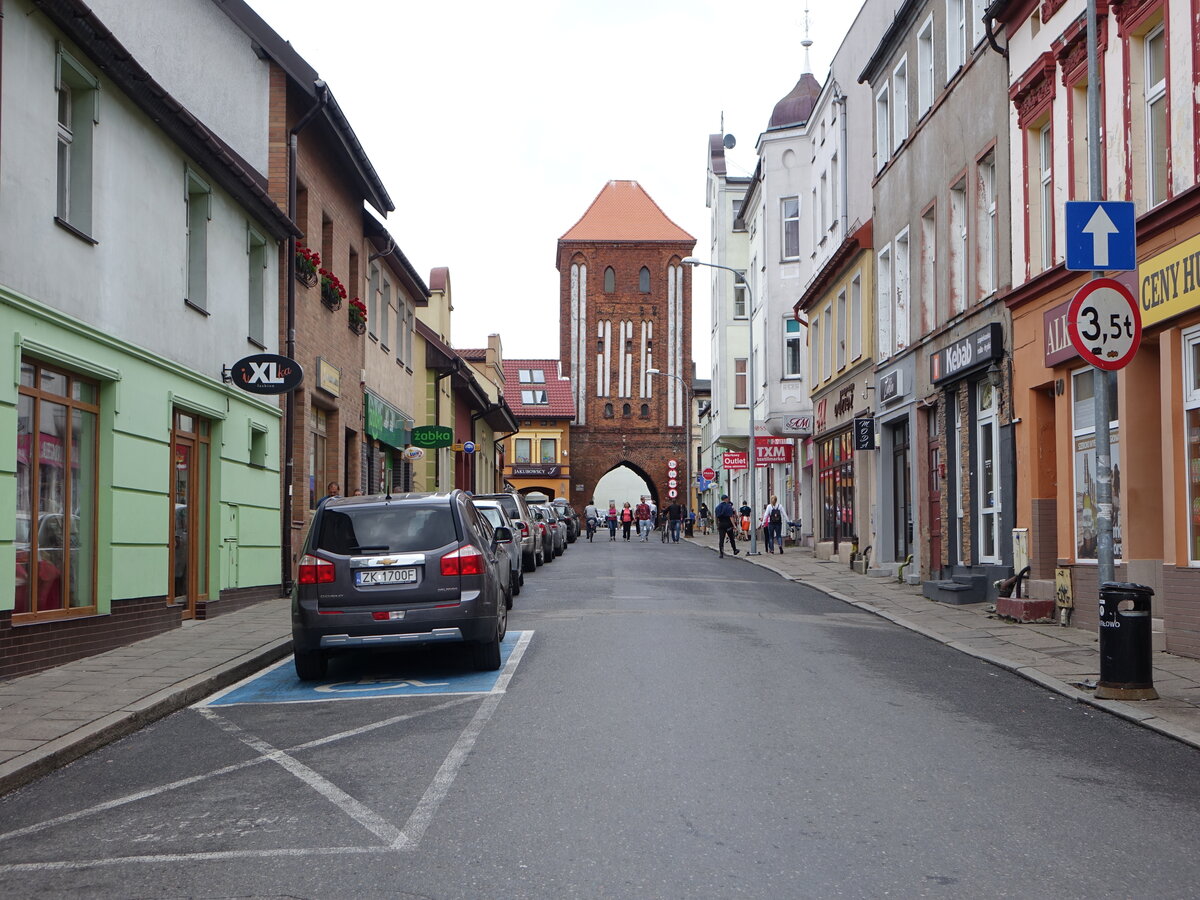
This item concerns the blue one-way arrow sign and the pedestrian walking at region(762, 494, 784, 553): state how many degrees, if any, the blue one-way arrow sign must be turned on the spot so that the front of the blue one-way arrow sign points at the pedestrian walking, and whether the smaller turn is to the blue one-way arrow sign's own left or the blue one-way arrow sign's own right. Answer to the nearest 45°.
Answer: approximately 180°

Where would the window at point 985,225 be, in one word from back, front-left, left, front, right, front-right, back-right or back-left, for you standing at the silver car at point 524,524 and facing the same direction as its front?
back-right

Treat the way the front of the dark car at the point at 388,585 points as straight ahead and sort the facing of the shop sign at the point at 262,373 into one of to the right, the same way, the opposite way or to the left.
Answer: the opposite way

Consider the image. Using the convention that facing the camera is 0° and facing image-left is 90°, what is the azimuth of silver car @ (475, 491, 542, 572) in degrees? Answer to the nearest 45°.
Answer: approximately 180°

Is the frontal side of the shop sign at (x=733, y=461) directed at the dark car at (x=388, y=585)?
yes

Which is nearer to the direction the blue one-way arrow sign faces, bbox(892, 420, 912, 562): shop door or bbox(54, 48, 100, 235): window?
the window

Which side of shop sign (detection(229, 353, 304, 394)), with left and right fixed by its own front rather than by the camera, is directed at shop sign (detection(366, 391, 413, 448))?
back

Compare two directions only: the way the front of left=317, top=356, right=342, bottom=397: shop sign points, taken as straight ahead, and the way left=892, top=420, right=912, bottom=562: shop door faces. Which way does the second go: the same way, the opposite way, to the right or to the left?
the opposite way

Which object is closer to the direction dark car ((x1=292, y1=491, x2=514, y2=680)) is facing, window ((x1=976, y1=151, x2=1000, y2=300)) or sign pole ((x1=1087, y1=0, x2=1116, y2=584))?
the window

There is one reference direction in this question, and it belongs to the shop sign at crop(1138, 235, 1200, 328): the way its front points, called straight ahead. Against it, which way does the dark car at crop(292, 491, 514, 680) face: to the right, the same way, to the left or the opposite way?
to the right

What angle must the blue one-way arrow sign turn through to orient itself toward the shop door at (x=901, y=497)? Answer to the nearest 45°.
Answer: approximately 180°

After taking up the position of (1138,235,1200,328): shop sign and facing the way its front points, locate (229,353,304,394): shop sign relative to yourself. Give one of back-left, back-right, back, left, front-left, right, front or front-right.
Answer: front-right

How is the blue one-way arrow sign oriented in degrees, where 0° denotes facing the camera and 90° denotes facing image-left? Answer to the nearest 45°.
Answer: approximately 0°

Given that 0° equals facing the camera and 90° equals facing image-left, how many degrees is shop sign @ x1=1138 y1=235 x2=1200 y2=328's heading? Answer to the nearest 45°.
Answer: approximately 45°

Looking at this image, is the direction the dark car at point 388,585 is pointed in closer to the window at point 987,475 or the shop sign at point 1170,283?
the window

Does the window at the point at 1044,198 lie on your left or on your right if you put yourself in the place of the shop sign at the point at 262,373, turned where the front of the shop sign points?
on your left
